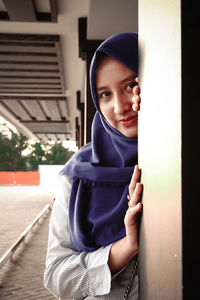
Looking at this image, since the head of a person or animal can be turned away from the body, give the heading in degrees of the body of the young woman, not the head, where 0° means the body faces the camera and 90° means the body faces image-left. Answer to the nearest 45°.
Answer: approximately 0°
